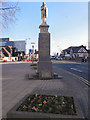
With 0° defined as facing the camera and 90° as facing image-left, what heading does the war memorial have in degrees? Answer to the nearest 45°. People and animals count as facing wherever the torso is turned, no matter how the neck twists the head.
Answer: approximately 0°
